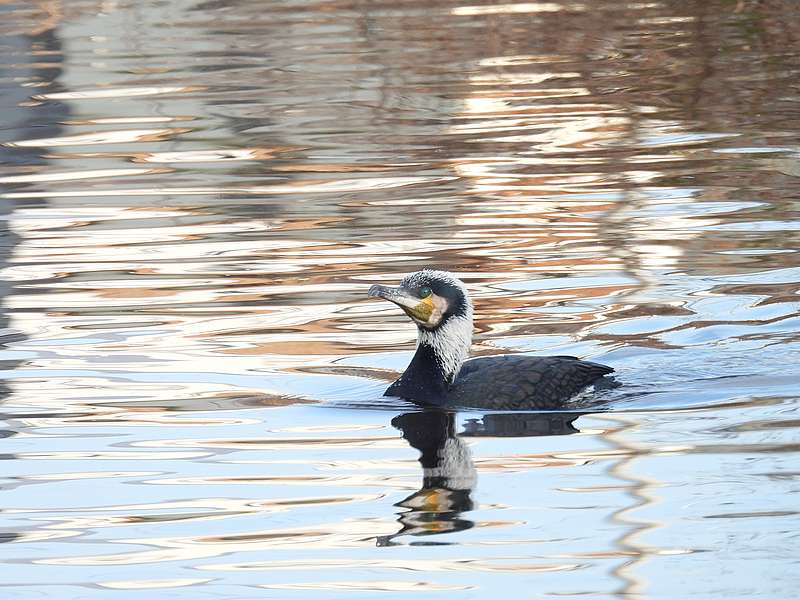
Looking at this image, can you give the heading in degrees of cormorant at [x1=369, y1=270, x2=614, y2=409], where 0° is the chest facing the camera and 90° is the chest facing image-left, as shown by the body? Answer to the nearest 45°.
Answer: approximately 90°
